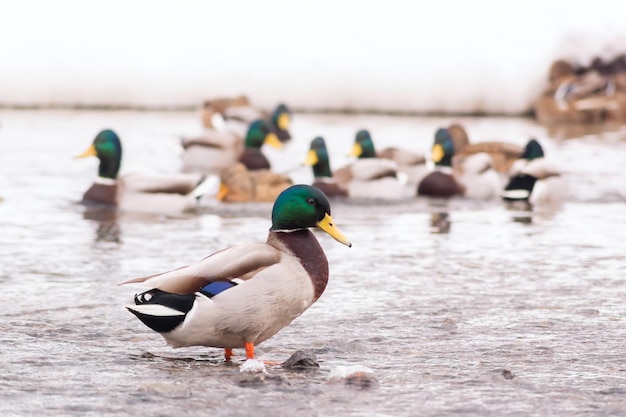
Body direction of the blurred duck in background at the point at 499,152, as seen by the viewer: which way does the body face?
to the viewer's left

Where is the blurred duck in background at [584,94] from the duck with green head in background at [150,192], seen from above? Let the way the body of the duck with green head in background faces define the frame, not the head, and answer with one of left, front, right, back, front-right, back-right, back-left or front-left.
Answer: back-right

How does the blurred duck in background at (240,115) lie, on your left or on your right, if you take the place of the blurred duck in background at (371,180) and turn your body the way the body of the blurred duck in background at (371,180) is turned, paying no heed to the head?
on your right

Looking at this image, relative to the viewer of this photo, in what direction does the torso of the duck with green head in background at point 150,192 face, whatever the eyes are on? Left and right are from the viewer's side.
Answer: facing to the left of the viewer

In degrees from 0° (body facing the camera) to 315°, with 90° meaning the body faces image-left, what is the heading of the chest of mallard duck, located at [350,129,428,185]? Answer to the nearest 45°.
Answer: approximately 90°

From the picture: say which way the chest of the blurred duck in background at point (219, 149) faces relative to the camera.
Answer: to the viewer's right

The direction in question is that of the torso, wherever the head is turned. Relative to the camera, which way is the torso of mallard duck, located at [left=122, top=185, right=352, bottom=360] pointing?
to the viewer's right

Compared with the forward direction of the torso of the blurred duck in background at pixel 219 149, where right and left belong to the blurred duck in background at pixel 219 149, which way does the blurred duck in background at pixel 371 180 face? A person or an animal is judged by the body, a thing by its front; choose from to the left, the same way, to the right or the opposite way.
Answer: the opposite way
